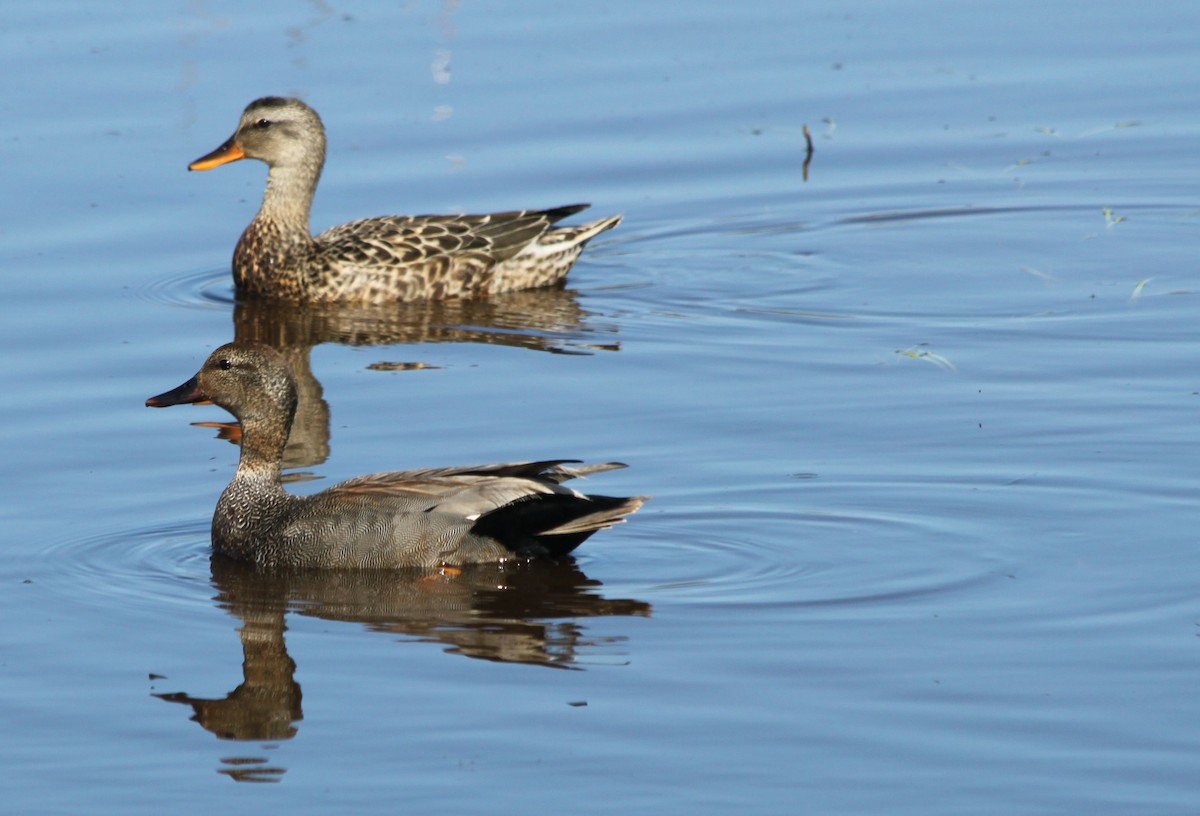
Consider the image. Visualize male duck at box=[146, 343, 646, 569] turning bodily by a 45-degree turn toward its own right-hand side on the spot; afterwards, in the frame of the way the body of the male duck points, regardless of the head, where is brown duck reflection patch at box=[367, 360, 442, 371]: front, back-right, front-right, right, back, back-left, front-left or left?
front-right

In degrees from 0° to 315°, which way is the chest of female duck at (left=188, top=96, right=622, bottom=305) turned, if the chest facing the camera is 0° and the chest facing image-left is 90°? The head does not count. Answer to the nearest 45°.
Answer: approximately 90°

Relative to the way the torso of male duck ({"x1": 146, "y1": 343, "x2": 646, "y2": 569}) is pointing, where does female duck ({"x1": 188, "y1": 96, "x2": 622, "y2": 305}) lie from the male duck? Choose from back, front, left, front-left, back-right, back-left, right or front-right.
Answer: right

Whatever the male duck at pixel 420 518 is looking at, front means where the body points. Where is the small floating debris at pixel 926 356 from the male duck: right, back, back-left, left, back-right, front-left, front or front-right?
back-right

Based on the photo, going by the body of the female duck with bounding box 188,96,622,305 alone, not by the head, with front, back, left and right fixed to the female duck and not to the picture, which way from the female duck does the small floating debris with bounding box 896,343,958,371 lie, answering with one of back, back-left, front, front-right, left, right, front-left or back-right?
back-left

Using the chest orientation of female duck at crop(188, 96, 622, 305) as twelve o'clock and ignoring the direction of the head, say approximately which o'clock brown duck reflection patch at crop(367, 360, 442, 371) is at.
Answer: The brown duck reflection patch is roughly at 9 o'clock from the female duck.

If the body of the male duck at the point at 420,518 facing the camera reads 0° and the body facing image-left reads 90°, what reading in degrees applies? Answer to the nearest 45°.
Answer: approximately 90°

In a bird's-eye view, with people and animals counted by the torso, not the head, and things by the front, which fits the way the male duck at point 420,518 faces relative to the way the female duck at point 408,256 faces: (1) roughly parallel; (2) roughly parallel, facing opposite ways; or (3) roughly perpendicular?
roughly parallel

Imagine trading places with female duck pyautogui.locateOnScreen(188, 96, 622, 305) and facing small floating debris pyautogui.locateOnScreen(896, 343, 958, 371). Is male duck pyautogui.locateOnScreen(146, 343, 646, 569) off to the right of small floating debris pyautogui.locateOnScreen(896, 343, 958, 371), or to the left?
right

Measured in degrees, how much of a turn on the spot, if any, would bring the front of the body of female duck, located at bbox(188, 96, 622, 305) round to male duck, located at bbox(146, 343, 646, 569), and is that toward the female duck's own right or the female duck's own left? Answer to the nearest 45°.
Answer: approximately 90° to the female duck's own left

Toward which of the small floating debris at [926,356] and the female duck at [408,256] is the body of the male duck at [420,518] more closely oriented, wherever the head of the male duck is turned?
the female duck

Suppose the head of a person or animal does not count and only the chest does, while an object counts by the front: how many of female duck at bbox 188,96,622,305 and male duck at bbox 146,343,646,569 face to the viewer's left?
2
